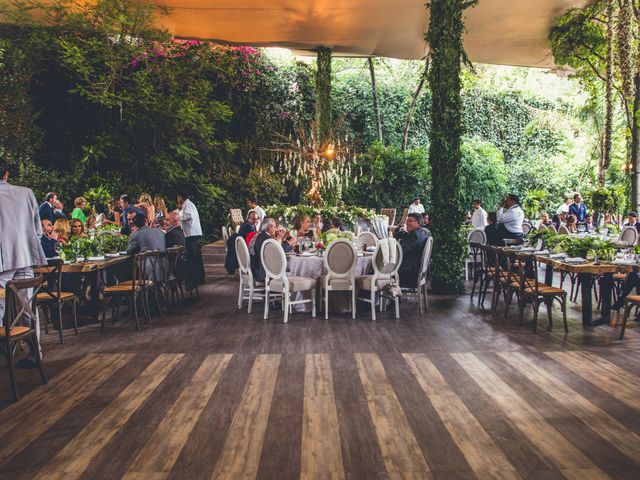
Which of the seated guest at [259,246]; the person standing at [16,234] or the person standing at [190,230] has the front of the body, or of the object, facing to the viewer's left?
the person standing at [190,230]

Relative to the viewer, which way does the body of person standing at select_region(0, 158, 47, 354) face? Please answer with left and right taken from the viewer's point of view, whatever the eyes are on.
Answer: facing away from the viewer

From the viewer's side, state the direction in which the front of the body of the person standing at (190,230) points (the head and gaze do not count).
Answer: to the viewer's left

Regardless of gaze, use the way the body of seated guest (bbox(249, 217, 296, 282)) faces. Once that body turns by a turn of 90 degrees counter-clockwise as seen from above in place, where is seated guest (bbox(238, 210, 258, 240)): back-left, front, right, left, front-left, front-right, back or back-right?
front

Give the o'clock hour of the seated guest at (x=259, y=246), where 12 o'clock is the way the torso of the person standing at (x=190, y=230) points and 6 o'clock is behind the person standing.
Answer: The seated guest is roughly at 8 o'clock from the person standing.

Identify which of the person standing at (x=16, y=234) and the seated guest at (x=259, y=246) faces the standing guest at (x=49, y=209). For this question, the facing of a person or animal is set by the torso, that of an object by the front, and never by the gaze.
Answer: the person standing

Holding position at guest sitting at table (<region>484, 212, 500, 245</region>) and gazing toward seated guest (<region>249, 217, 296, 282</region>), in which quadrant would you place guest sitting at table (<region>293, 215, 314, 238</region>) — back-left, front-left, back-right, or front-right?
front-right

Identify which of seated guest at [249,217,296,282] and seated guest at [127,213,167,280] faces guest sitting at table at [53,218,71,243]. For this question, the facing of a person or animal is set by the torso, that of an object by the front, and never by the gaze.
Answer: seated guest at [127,213,167,280]

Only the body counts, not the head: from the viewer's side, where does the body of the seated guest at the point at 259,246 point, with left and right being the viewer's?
facing to the right of the viewer

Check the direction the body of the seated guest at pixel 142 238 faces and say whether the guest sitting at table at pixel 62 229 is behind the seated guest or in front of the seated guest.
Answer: in front

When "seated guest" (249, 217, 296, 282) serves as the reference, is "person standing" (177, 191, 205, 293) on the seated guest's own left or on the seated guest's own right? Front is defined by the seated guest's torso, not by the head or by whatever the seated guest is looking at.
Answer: on the seated guest's own left

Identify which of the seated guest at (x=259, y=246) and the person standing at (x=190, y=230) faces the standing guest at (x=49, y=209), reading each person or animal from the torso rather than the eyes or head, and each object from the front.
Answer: the person standing

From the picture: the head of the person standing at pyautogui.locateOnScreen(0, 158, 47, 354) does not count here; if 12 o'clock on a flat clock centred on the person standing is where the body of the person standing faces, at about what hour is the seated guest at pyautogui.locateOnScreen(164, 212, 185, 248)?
The seated guest is roughly at 1 o'clock from the person standing.

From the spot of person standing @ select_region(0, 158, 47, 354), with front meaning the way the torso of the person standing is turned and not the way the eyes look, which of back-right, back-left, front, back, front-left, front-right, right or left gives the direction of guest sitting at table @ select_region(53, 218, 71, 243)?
front

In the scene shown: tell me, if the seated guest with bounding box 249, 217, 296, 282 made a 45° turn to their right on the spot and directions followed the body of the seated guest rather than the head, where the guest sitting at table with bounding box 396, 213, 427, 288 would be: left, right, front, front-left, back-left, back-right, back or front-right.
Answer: front-left
